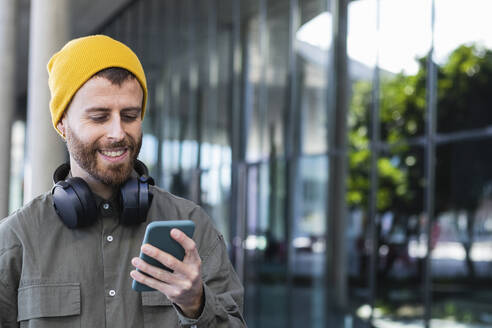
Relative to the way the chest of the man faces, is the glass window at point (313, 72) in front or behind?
behind

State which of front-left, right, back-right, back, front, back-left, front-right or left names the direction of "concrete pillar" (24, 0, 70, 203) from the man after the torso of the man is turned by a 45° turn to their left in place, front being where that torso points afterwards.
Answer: back-left

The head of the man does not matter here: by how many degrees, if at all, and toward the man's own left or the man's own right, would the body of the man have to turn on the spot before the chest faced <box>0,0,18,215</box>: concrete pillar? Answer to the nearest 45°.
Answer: approximately 180°

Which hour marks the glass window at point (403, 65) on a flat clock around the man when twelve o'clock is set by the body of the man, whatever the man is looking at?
The glass window is roughly at 7 o'clock from the man.

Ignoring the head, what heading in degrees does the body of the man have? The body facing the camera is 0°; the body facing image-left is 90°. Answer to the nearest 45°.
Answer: approximately 0°

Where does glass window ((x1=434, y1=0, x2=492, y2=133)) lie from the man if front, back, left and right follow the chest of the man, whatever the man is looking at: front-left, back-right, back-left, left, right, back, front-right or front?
back-left
